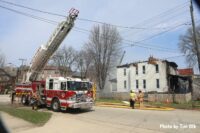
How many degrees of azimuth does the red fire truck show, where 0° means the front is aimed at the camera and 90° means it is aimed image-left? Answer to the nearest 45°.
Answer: approximately 315°
